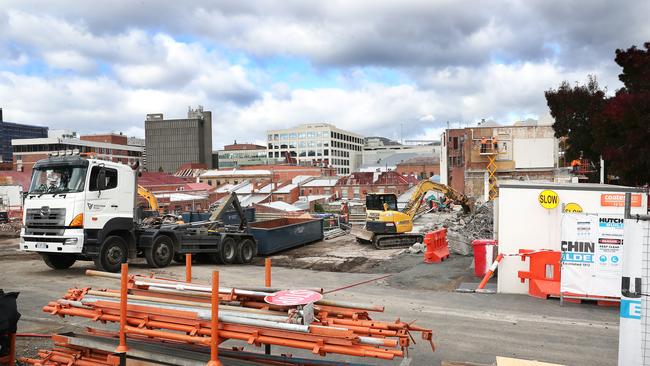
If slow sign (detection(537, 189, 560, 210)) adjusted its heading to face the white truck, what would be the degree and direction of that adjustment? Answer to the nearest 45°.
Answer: approximately 90° to its right

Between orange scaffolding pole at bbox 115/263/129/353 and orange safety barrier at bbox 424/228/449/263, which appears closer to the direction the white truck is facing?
the orange scaffolding pole

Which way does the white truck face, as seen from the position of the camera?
facing the viewer and to the left of the viewer

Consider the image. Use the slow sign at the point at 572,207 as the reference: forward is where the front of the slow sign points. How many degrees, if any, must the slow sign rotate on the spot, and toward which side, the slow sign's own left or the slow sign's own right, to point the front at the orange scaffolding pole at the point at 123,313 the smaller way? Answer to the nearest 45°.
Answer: approximately 45° to the slow sign's own right

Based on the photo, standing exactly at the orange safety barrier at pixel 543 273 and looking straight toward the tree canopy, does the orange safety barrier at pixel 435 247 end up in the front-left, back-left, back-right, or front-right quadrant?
front-left

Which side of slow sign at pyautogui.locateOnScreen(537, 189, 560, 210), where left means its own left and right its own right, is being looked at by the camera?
front

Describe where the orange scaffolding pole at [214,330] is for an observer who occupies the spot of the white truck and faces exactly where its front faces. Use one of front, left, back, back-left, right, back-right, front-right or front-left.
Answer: front-left

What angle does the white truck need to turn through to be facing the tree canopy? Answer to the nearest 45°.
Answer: approximately 135° to its left

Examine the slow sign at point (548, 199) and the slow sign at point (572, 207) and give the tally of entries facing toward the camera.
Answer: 2

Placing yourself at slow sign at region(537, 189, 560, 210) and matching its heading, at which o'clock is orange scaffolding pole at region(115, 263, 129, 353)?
The orange scaffolding pole is roughly at 1 o'clock from the slow sign.
